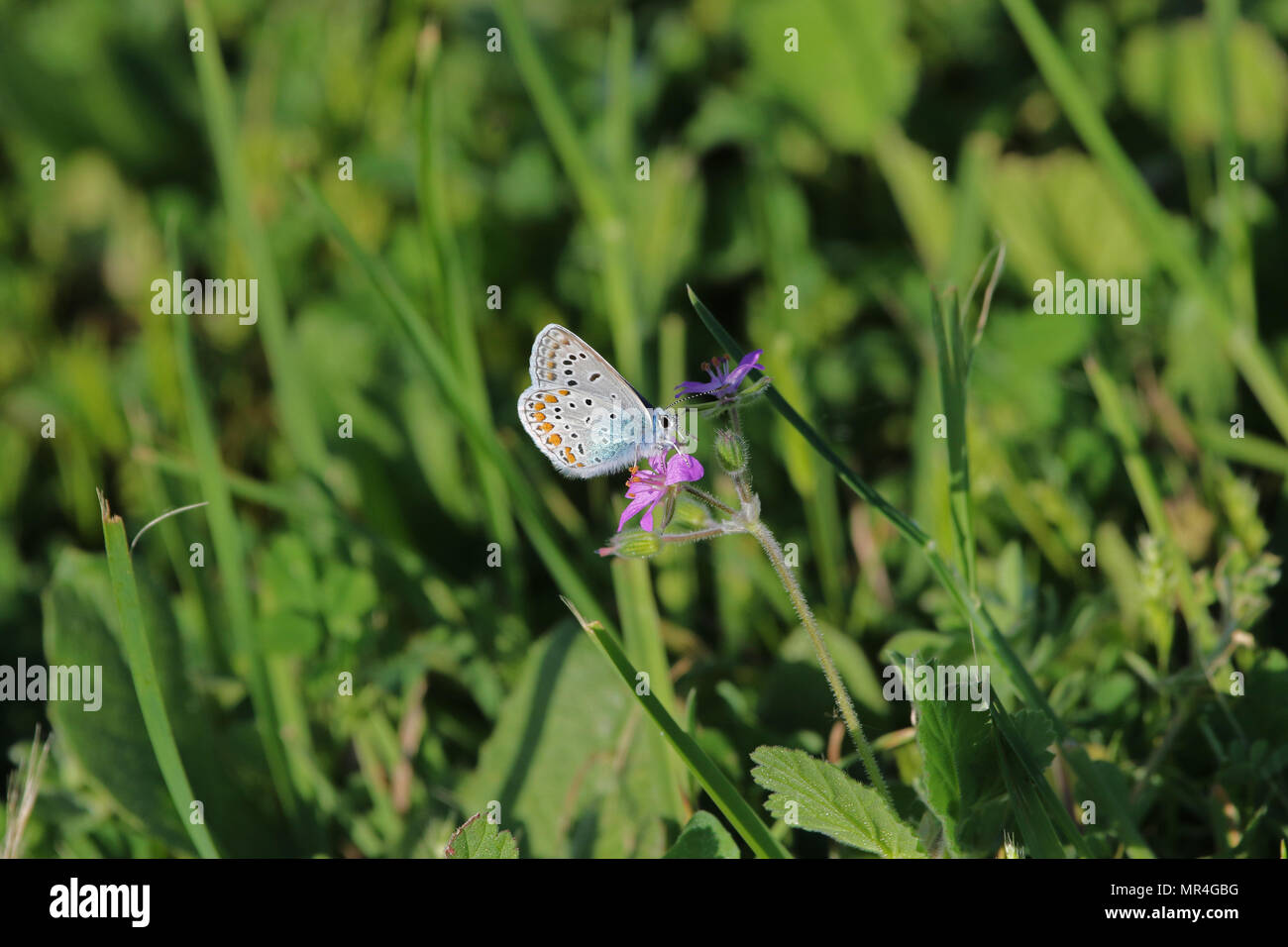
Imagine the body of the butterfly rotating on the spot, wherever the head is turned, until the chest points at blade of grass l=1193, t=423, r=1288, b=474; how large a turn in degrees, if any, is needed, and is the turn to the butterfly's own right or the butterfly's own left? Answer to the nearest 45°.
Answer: approximately 45° to the butterfly's own left

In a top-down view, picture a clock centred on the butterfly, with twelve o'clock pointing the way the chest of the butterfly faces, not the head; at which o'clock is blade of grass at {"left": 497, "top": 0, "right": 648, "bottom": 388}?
The blade of grass is roughly at 9 o'clock from the butterfly.

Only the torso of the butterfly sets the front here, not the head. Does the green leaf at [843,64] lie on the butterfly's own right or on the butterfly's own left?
on the butterfly's own left

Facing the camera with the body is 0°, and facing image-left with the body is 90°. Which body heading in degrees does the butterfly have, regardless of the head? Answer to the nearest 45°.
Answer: approximately 270°
